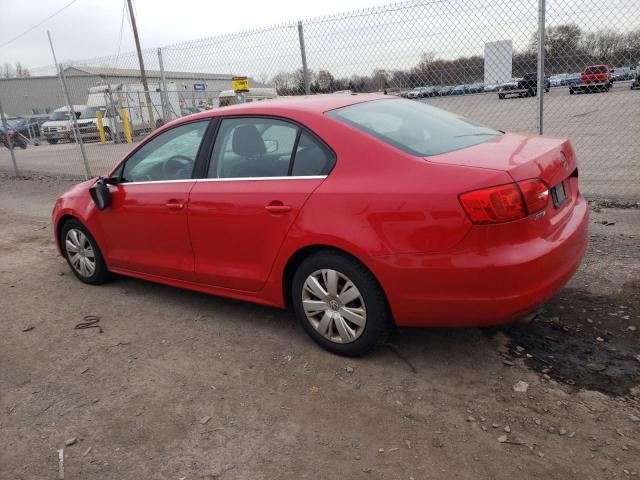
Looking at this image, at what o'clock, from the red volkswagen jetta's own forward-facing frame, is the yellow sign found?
The yellow sign is roughly at 1 o'clock from the red volkswagen jetta.

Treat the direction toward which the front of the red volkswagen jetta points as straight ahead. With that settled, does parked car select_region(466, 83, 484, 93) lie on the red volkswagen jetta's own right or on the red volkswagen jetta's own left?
on the red volkswagen jetta's own right

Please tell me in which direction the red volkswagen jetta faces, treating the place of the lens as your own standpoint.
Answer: facing away from the viewer and to the left of the viewer

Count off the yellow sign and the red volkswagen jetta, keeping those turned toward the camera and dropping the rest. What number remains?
1

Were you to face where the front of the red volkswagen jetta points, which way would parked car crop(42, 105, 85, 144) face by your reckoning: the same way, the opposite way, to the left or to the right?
to the left

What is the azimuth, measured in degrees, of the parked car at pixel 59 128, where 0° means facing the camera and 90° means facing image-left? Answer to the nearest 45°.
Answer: approximately 45°

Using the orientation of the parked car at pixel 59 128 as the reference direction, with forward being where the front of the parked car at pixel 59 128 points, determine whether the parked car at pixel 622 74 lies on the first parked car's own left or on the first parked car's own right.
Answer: on the first parked car's own left
